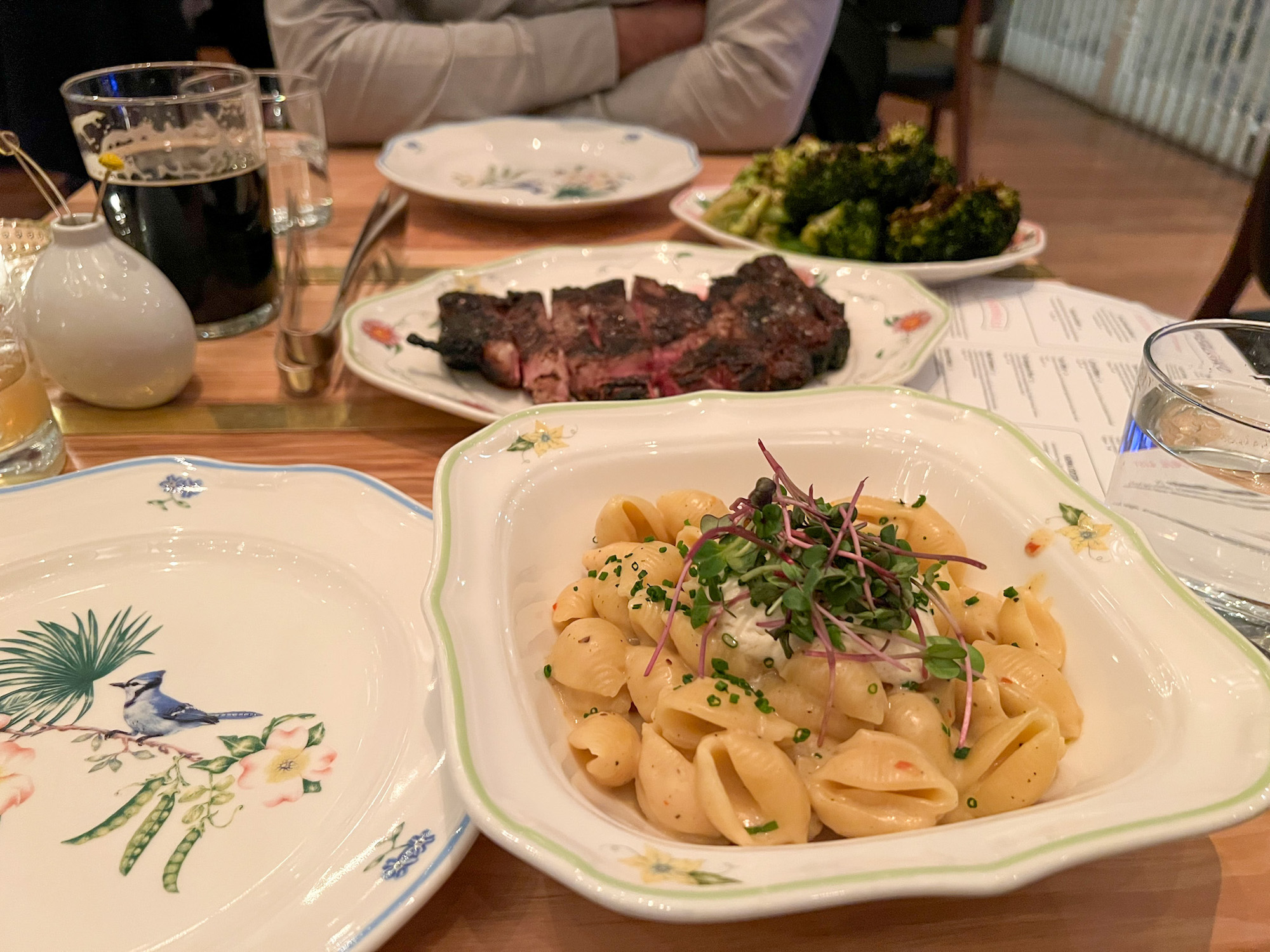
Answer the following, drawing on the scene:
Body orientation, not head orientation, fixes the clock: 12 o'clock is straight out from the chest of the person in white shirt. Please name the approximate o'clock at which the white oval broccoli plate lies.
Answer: The white oval broccoli plate is roughly at 11 o'clock from the person in white shirt.

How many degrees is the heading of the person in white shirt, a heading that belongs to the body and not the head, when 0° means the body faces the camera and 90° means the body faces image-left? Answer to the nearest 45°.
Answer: approximately 0°

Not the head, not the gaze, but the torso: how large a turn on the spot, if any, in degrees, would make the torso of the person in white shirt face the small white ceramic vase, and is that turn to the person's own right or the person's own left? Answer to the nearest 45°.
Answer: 0° — they already face it

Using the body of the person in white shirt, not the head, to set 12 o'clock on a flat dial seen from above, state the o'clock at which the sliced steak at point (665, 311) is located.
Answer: The sliced steak is roughly at 12 o'clock from the person in white shirt.

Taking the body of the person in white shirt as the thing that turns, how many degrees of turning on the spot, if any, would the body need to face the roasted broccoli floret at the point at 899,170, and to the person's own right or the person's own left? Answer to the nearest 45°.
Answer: approximately 45° to the person's own left

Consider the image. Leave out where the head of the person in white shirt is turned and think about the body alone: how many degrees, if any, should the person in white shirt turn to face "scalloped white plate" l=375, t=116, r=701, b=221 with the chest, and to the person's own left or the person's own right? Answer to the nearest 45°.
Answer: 0° — they already face it

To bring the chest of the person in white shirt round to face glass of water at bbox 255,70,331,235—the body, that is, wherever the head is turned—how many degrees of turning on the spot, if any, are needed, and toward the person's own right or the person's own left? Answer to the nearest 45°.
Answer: approximately 45° to the person's own right

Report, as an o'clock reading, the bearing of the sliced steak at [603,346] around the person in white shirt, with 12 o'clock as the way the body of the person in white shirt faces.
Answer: The sliced steak is roughly at 12 o'clock from the person in white shirt.

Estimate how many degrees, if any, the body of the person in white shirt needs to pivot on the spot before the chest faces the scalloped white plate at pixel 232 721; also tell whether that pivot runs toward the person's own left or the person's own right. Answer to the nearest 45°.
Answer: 0° — they already face it
